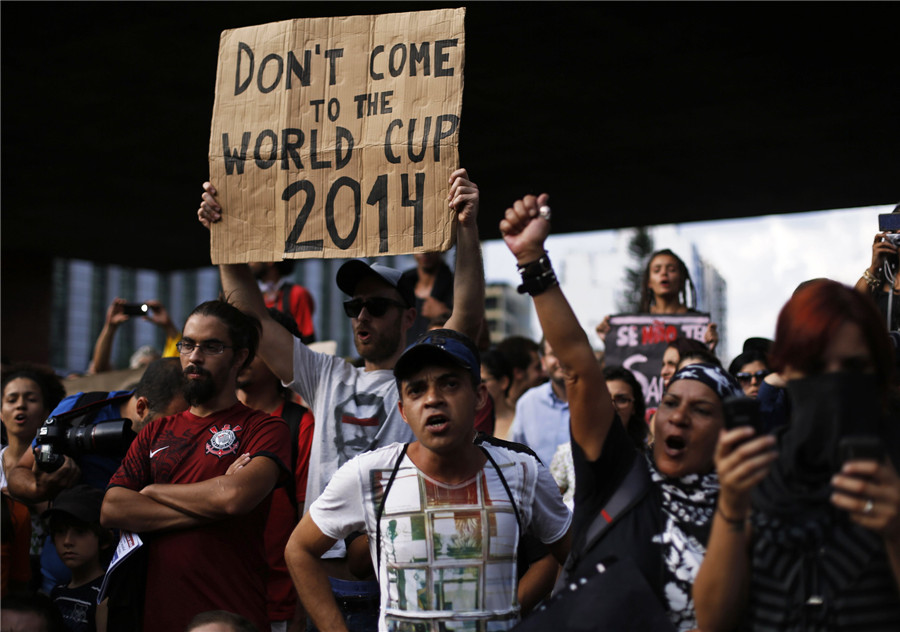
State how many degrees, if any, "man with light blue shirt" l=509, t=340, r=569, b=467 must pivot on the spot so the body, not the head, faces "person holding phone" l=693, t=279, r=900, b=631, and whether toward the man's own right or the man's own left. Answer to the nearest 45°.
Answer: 0° — they already face them

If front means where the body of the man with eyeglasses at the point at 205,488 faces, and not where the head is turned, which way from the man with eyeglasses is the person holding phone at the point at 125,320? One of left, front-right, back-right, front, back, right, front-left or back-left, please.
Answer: back-right

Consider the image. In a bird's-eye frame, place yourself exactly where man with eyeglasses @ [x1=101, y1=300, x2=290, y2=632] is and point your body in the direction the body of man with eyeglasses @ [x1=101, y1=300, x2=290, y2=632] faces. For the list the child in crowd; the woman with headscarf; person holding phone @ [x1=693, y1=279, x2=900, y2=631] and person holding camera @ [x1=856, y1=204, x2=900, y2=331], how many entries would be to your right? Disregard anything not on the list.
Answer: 1

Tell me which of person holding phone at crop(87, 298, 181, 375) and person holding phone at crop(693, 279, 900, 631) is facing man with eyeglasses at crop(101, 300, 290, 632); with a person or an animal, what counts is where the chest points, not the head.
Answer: person holding phone at crop(87, 298, 181, 375)

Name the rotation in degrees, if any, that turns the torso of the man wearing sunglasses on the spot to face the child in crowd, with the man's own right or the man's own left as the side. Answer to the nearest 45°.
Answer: approximately 45° to the man's own right

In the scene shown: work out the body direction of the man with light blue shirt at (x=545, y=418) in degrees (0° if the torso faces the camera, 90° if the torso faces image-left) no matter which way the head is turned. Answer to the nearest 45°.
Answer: approximately 0°
